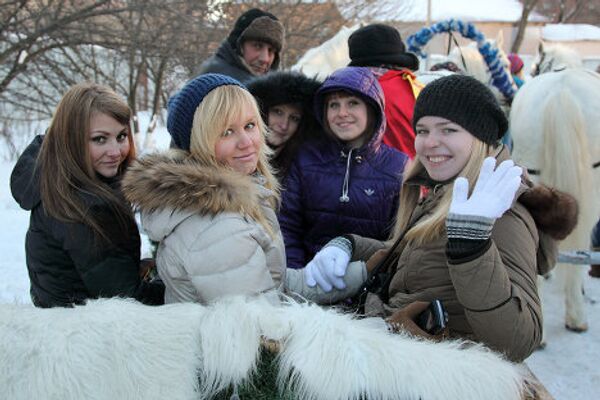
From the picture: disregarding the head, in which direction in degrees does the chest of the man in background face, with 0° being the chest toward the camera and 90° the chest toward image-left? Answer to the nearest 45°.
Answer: approximately 315°

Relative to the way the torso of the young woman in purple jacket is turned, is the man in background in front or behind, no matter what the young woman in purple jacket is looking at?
behind

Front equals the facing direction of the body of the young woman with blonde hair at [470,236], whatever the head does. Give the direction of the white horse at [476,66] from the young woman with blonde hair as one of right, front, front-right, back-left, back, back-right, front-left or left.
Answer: back-right

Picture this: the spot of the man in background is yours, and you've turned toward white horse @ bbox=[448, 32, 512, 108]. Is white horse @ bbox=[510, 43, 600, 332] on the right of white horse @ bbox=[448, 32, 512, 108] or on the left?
right

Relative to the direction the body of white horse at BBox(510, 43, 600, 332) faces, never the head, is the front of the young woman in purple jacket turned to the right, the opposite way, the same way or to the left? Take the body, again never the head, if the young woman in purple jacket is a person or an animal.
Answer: the opposite way

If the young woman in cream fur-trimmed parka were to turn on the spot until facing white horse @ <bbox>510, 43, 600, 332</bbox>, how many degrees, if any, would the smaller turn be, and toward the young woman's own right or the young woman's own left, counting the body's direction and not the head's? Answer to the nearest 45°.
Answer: approximately 45° to the young woman's own left
